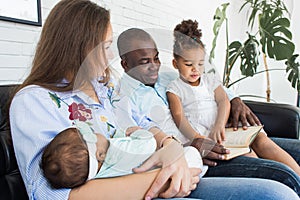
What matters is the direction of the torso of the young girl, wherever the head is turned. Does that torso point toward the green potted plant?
no

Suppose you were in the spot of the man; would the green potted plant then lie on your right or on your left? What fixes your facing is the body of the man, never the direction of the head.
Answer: on your left

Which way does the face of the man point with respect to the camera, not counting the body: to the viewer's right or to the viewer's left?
to the viewer's right

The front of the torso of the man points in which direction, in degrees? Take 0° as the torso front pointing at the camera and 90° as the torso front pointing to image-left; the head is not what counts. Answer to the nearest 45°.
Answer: approximately 315°
